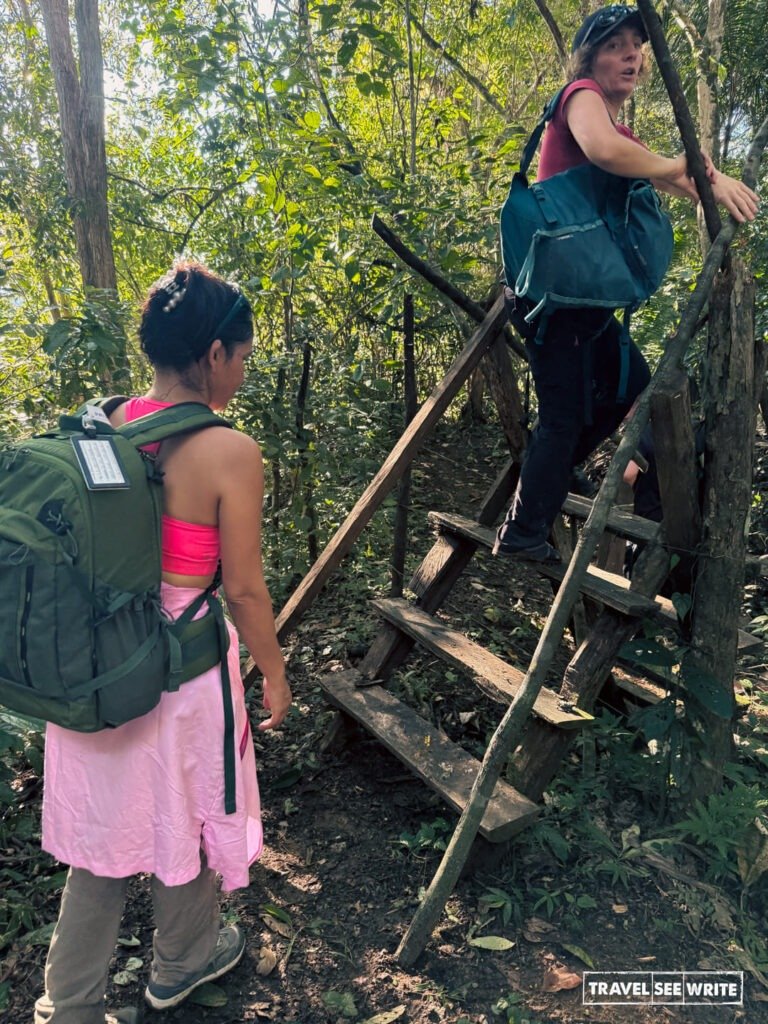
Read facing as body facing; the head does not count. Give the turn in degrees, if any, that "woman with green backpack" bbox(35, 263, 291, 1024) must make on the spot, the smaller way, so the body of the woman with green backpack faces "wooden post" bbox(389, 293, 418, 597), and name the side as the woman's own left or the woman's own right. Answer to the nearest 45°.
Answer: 0° — they already face it

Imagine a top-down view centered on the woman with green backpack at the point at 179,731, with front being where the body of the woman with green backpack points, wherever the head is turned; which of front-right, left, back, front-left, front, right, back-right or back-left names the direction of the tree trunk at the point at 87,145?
front-left

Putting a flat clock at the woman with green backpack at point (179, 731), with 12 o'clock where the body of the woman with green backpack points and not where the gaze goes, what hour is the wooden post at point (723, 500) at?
The wooden post is roughly at 1 o'clock from the woman with green backpack.

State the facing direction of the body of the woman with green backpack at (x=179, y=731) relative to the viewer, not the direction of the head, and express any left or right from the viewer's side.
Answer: facing away from the viewer and to the right of the viewer

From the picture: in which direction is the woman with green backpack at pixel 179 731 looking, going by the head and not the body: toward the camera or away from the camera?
away from the camera

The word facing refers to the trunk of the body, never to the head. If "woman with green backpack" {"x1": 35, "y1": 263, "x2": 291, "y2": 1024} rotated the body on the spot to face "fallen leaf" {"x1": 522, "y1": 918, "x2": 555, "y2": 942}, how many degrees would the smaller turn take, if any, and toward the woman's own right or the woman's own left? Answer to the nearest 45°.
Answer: approximately 45° to the woman's own right

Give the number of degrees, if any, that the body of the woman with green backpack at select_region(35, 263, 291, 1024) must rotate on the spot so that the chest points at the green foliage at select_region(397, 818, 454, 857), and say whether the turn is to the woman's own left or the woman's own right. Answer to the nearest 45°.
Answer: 0° — they already face it
